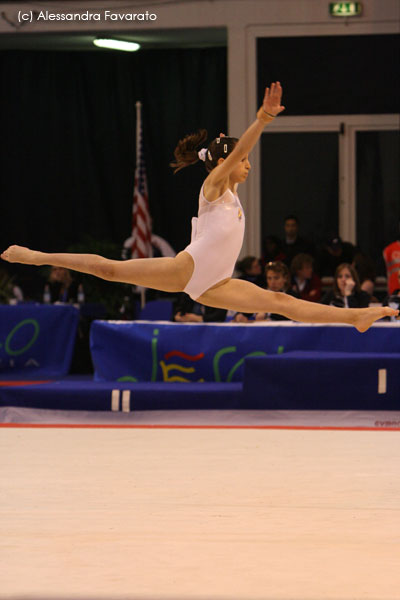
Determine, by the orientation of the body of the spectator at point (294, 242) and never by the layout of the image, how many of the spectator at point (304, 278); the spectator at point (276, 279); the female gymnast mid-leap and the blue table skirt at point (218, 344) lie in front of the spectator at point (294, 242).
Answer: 4

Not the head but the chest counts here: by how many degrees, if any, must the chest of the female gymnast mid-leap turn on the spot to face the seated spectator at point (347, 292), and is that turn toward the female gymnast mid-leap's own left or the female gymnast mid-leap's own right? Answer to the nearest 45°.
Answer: approximately 90° to the female gymnast mid-leap's own left

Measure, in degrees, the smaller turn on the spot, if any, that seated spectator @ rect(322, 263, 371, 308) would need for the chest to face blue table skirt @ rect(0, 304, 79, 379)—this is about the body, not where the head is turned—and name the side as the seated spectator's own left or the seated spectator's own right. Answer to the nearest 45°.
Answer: approximately 135° to the seated spectator's own right

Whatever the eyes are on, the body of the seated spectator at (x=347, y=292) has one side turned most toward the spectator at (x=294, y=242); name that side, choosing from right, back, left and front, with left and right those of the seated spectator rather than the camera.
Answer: back

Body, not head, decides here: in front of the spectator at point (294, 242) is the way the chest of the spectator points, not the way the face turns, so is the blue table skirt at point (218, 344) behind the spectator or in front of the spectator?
in front

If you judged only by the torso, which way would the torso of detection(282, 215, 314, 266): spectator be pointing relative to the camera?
toward the camera

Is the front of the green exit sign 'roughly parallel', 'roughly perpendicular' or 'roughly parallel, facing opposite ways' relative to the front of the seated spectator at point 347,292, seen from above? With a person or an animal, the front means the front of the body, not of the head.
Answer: roughly parallel

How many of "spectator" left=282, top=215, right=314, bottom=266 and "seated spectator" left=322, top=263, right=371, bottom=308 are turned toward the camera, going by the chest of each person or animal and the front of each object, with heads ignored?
2

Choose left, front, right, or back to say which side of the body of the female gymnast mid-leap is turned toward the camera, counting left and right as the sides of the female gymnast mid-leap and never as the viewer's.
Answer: right

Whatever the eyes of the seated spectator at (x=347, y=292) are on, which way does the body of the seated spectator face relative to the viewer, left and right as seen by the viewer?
facing the viewer

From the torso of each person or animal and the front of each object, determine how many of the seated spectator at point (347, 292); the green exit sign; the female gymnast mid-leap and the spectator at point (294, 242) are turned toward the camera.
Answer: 3

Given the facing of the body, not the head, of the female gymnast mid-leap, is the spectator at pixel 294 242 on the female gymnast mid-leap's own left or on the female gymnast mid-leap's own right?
on the female gymnast mid-leap's own left

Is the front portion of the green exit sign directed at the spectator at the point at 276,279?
yes

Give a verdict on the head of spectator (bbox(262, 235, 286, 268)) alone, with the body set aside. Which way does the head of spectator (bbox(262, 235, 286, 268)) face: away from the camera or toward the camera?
toward the camera

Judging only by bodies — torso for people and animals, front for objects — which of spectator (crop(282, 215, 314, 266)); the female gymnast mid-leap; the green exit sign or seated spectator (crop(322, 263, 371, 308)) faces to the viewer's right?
the female gymnast mid-leap
